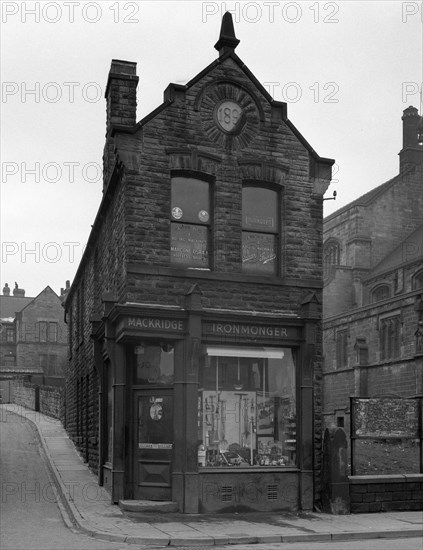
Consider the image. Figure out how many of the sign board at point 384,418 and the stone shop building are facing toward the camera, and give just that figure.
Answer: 2

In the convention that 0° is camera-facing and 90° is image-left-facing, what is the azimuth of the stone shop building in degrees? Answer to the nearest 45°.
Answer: approximately 0°

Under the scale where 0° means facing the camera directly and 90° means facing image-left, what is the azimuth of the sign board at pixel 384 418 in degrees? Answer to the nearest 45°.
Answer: approximately 0°

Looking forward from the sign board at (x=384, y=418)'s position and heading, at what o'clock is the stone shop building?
The stone shop building is roughly at 2 o'clock from the sign board.

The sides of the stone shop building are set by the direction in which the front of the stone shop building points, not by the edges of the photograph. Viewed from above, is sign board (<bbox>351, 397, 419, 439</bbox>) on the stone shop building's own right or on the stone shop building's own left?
on the stone shop building's own left
